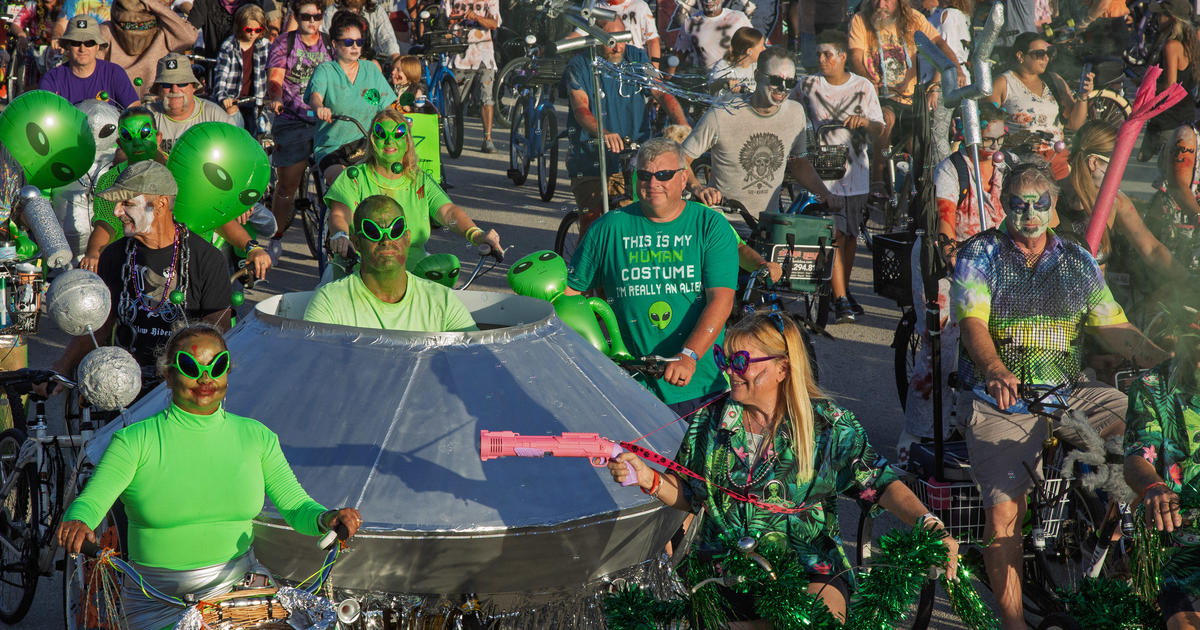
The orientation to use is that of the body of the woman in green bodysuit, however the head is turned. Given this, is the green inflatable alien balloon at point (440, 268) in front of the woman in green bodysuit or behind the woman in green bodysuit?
behind

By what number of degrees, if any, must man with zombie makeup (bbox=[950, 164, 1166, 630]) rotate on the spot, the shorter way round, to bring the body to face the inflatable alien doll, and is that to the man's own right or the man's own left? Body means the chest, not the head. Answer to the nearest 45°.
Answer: approximately 90° to the man's own right

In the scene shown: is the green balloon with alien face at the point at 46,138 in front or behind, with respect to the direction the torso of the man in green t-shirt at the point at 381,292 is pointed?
behind

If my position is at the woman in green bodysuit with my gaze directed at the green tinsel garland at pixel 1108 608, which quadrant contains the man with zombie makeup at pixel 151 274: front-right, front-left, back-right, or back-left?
back-left

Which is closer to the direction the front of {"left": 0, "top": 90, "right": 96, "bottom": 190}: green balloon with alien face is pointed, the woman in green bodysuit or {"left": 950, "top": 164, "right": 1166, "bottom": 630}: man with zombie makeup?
the woman in green bodysuit

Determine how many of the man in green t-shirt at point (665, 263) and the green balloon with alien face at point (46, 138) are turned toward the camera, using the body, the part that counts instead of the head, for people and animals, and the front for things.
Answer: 2

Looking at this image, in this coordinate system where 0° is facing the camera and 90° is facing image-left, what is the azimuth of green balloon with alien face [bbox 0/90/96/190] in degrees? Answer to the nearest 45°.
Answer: approximately 0°

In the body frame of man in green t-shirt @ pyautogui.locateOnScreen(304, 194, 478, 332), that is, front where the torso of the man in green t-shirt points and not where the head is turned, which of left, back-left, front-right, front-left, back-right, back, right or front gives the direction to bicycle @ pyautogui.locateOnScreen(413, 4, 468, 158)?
back

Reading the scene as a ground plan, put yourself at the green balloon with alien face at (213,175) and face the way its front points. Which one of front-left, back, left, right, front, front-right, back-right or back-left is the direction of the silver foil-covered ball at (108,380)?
front-right
